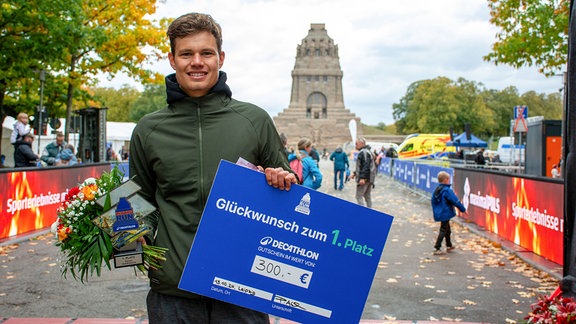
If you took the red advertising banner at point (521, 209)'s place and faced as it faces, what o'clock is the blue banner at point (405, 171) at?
The blue banner is roughly at 4 o'clock from the red advertising banner.

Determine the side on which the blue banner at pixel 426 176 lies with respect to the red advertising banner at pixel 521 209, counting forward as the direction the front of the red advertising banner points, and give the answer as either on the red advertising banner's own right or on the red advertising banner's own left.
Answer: on the red advertising banner's own right

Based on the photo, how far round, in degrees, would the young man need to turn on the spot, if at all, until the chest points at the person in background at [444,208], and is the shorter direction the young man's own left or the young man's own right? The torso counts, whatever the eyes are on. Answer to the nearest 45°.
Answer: approximately 135° to the young man's own left

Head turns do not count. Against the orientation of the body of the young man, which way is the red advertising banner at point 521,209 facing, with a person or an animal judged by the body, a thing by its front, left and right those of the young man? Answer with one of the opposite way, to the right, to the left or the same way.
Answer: to the right

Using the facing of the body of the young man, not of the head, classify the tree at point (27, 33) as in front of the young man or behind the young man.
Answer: behind

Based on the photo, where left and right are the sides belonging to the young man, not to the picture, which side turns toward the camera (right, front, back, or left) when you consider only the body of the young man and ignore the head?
front

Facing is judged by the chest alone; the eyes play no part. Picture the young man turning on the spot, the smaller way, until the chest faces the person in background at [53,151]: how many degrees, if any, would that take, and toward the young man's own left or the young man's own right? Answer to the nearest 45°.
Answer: approximately 180°

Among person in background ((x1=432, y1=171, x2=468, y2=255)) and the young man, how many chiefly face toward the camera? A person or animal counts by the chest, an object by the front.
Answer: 1

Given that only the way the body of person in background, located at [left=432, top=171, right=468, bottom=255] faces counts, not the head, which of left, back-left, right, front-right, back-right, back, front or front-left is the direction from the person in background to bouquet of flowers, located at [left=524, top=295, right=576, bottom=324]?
back-right

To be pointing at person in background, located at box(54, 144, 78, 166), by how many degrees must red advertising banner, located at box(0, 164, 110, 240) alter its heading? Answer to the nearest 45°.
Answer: approximately 135° to its left

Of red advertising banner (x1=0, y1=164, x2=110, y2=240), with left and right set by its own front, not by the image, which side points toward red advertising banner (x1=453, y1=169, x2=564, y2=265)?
front

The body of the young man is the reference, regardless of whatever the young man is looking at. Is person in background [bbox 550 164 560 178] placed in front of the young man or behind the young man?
behind

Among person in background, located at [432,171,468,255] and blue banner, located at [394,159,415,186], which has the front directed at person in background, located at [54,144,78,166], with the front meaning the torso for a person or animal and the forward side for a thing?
the blue banner

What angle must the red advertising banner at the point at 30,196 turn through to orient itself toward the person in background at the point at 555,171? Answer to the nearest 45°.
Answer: approximately 45° to its left
